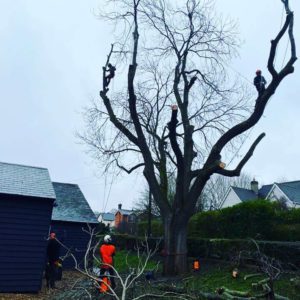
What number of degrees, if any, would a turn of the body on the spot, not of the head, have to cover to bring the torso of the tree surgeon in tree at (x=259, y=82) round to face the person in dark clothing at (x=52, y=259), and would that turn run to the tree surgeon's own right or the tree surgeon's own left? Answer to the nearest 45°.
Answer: approximately 90° to the tree surgeon's own left

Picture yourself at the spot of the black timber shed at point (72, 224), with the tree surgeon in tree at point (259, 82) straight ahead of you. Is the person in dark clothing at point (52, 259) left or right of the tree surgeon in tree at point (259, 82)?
right

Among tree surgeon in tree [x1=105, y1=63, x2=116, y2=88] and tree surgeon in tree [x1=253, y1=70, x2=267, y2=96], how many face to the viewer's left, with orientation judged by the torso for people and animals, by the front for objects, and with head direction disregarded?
1

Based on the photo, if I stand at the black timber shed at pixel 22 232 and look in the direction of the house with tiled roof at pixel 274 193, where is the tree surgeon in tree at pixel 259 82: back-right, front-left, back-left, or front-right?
front-right

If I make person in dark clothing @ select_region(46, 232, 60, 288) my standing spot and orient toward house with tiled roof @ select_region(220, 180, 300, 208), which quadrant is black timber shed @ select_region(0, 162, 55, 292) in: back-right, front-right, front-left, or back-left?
back-left
